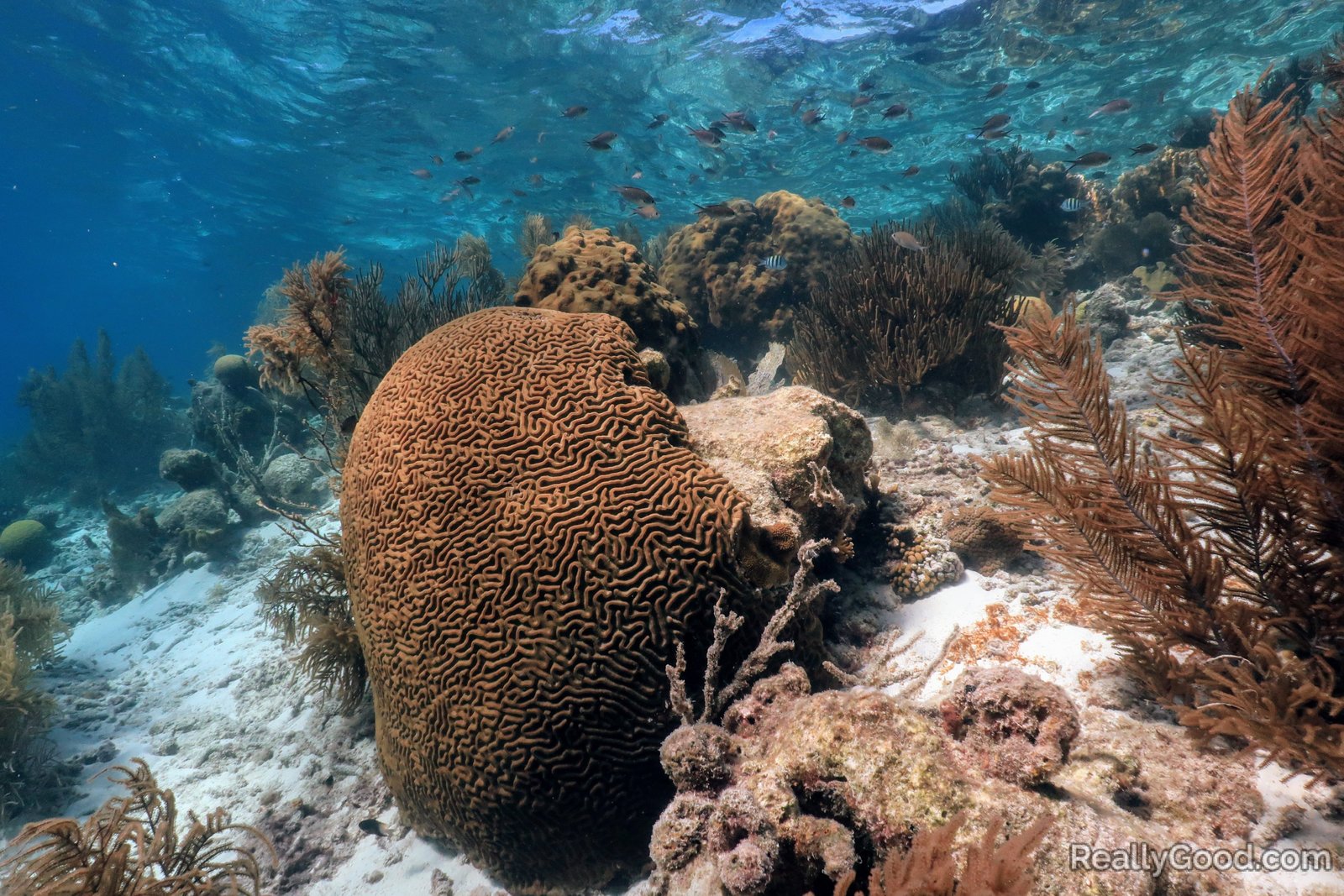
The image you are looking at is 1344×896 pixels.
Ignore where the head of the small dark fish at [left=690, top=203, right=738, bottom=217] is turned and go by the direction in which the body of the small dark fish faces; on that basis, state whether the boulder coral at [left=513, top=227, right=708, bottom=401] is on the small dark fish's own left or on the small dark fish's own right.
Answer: on the small dark fish's own right

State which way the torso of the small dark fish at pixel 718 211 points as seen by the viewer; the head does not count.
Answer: to the viewer's right

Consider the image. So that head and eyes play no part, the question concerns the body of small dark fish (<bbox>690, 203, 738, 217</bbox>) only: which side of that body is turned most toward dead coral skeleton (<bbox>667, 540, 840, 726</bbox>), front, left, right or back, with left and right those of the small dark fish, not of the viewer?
right
